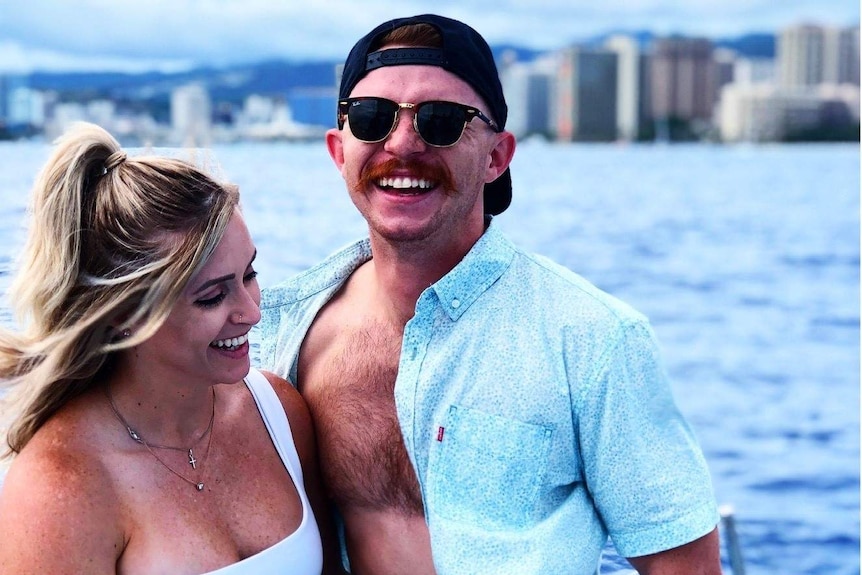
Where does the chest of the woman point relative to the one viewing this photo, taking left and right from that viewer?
facing the viewer and to the right of the viewer

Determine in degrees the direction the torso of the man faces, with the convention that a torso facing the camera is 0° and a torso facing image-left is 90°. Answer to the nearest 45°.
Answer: approximately 45°

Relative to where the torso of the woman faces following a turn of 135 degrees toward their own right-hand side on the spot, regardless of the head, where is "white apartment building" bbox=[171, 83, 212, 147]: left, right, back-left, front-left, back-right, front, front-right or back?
right

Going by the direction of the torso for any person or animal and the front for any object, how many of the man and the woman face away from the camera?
0

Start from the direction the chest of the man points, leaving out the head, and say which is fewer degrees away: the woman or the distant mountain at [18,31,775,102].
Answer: the woman

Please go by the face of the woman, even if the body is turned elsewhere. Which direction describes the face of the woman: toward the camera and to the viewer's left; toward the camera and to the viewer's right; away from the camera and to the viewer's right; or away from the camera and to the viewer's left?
toward the camera and to the viewer's right

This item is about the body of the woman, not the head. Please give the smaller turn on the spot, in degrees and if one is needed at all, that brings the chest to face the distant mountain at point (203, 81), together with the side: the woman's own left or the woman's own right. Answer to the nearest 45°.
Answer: approximately 135° to the woman's own left

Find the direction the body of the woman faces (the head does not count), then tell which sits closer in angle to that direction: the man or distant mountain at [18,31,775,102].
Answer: the man
